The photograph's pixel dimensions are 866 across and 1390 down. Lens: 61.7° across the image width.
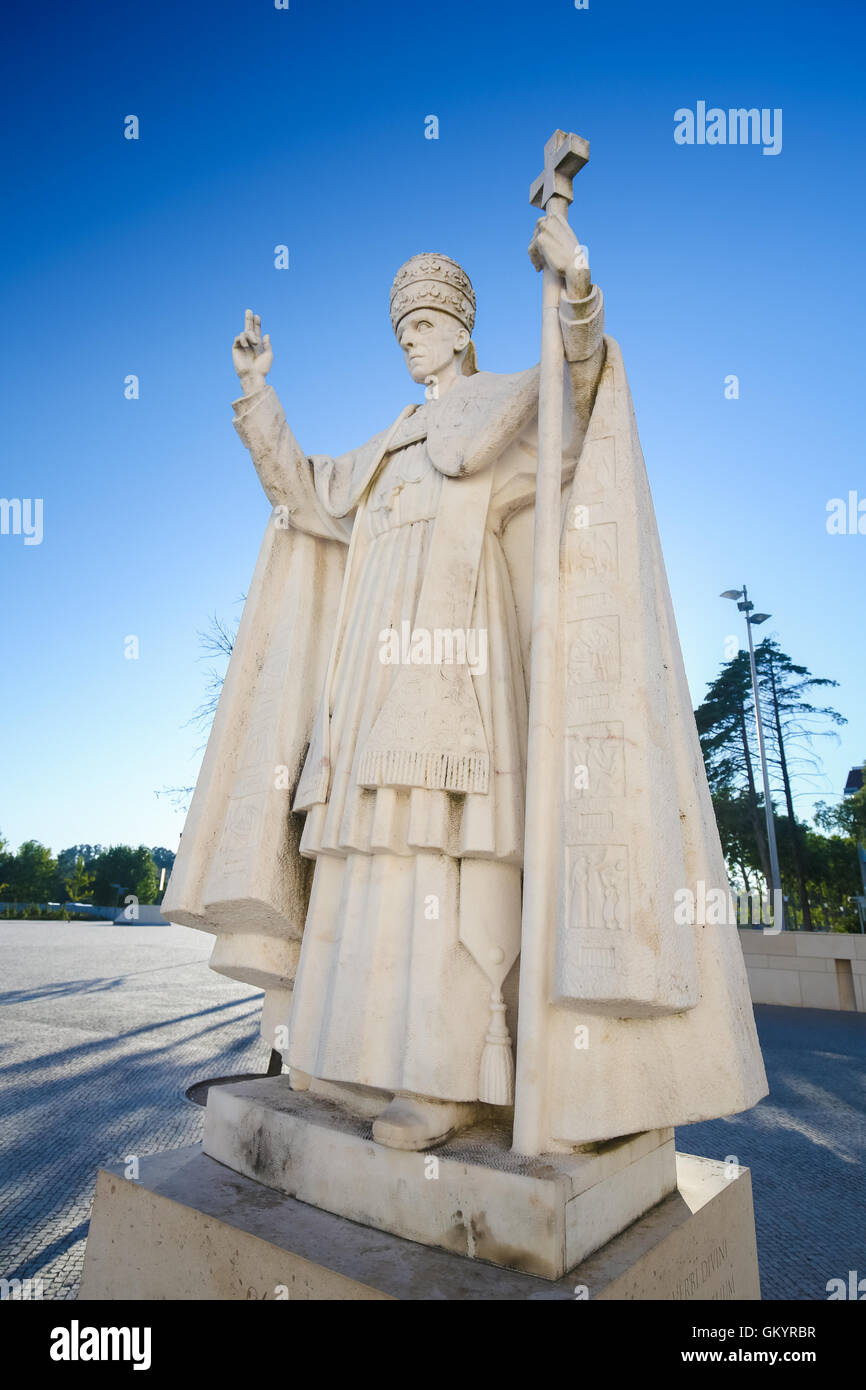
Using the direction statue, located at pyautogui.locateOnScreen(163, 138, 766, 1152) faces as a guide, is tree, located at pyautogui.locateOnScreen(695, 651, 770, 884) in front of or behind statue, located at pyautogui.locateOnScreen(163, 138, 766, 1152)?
behind

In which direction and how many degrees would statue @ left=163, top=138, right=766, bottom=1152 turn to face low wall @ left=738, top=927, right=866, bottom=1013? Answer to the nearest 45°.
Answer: approximately 180°

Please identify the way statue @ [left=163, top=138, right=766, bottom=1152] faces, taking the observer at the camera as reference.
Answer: facing the viewer and to the left of the viewer
